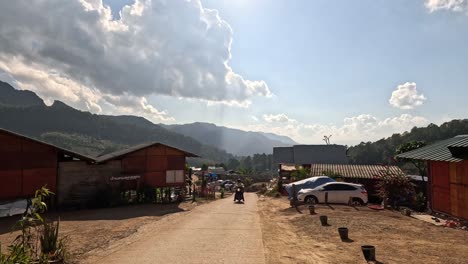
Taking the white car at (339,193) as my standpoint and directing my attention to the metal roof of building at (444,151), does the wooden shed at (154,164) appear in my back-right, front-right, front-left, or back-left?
back-right

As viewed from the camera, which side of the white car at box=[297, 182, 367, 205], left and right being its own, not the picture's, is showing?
left
